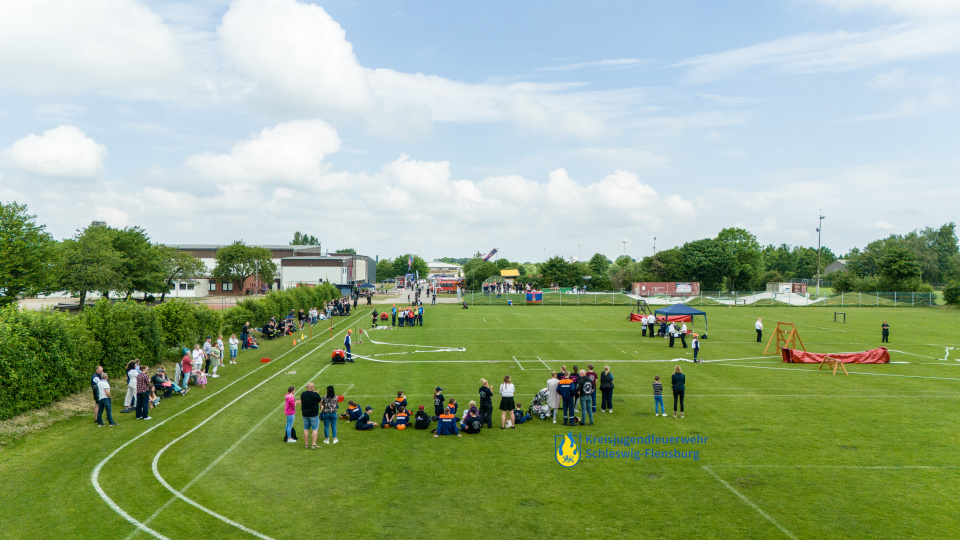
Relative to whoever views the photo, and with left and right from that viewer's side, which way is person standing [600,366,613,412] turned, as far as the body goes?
facing away from the viewer

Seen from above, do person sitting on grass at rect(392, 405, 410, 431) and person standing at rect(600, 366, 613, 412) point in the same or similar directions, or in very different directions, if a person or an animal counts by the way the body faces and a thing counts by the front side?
same or similar directions

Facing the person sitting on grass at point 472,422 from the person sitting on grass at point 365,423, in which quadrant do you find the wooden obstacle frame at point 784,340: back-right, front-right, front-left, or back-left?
front-left

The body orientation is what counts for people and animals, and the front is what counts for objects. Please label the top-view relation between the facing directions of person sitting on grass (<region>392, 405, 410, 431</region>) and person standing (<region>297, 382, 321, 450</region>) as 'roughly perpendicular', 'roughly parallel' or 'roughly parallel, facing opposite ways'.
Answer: roughly parallel

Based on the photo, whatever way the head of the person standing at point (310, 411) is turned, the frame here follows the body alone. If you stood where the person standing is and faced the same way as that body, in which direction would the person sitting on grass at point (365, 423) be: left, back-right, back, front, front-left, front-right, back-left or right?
front-right

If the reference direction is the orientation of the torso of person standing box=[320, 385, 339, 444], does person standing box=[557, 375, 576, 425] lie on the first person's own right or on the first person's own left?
on the first person's own right

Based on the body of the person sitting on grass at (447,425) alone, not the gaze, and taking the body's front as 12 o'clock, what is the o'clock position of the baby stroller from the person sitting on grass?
The baby stroller is roughly at 2 o'clock from the person sitting on grass.

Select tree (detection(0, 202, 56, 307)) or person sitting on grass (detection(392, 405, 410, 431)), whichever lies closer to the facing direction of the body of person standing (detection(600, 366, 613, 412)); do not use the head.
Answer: the tree

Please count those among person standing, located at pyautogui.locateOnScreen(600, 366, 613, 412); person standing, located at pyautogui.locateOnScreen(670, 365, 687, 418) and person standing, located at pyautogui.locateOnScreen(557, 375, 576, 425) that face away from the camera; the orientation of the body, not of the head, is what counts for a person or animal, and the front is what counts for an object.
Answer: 3

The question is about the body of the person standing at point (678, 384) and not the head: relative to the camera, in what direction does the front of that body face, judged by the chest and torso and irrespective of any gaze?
away from the camera

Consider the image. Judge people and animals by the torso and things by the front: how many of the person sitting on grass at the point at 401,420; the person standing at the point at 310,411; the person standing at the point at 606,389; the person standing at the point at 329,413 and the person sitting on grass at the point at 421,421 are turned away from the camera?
5

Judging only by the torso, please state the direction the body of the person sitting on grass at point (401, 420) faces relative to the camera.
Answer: away from the camera

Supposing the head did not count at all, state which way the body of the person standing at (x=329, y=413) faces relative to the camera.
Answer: away from the camera

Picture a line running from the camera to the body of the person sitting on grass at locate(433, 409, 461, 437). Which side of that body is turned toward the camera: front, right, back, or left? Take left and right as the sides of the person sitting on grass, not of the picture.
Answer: back

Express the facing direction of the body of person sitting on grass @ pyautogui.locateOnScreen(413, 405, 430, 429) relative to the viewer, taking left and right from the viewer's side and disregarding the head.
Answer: facing away from the viewer

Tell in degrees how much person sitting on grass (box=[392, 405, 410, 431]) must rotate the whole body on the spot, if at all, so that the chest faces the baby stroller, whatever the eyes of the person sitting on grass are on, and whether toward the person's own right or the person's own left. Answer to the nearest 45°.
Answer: approximately 90° to the person's own right

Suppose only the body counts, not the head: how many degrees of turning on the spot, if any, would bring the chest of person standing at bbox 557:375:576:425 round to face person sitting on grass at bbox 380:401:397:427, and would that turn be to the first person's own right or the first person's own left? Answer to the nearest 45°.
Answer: approximately 90° to the first person's own left

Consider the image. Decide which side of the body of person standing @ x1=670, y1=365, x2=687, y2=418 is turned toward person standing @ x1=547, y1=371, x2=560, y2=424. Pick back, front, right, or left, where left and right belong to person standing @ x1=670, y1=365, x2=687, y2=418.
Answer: left

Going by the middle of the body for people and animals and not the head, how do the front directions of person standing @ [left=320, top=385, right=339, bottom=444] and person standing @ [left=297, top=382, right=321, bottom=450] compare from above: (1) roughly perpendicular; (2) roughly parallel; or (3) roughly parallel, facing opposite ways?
roughly parallel

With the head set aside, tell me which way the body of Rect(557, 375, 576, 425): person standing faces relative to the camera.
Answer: away from the camera
